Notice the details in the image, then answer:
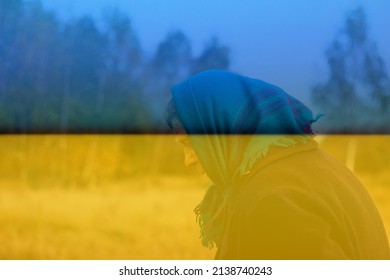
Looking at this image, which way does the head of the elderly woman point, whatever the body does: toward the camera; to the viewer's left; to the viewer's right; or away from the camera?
to the viewer's left

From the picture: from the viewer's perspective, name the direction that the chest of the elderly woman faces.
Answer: to the viewer's left
